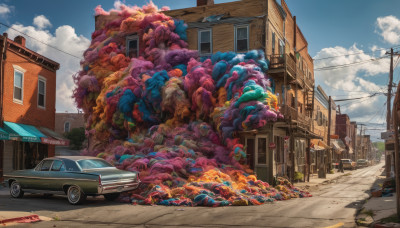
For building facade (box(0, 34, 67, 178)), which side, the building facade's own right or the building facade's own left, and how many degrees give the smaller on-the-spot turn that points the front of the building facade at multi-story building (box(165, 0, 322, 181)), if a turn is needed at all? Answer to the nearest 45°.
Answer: approximately 45° to the building facade's own left

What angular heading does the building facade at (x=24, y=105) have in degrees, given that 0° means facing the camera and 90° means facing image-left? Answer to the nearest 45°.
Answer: approximately 315°

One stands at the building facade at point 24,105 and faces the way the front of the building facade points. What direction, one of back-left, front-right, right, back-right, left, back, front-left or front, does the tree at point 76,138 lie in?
back-left

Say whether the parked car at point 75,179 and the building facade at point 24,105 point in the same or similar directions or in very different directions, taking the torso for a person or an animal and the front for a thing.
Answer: very different directions
